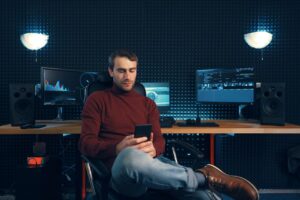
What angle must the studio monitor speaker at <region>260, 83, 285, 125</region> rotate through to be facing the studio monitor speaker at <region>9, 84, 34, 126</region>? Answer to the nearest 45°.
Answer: approximately 45° to its right

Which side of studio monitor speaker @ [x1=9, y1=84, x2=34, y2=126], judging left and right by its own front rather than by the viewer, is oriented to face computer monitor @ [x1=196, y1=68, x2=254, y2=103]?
left

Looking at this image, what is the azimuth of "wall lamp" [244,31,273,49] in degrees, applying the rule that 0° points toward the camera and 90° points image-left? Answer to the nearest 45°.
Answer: approximately 0°

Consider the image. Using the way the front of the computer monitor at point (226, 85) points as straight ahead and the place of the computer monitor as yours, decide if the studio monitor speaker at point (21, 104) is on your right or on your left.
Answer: on your right

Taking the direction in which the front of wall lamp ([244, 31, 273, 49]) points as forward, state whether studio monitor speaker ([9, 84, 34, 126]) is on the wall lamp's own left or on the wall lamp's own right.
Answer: on the wall lamp's own right

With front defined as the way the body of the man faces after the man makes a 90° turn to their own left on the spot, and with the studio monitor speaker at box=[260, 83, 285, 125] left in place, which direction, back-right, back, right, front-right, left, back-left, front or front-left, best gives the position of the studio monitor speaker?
front

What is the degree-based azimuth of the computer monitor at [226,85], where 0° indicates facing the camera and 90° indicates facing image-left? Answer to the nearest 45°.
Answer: approximately 0°

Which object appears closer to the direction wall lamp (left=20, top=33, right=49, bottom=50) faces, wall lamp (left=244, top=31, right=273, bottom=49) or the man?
the man
